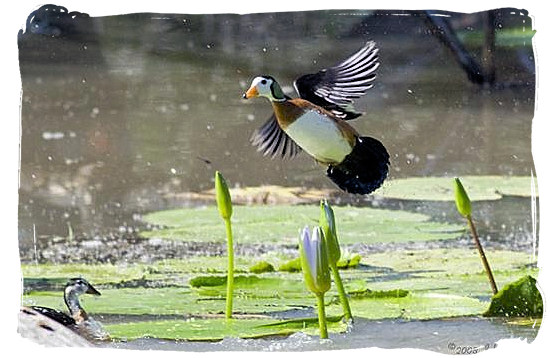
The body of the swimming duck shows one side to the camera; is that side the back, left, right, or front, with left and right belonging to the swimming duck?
right

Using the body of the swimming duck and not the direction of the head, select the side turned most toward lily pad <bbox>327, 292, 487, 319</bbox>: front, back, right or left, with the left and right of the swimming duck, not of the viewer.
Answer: front

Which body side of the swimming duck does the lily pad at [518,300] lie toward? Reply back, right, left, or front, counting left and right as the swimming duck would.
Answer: front
